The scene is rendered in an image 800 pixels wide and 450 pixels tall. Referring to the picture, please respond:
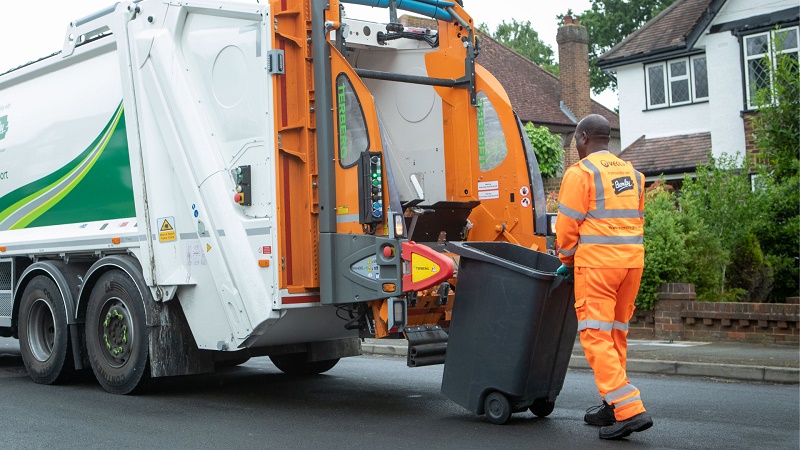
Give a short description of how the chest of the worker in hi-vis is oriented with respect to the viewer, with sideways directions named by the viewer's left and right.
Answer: facing away from the viewer and to the left of the viewer

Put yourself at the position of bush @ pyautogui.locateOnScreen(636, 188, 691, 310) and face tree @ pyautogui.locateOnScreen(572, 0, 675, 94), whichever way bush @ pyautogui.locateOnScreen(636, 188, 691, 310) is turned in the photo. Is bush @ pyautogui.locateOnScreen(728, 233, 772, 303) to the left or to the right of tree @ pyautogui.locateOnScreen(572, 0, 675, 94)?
right

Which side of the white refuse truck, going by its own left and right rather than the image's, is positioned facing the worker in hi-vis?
back

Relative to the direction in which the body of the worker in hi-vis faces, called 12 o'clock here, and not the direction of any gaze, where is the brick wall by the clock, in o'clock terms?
The brick wall is roughly at 2 o'clock from the worker in hi-vis.

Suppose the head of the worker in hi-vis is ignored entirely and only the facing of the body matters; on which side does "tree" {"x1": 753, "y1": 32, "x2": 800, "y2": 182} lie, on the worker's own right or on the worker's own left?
on the worker's own right

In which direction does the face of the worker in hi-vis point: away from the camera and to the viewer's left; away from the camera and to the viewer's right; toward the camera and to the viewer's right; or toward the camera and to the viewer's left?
away from the camera and to the viewer's left

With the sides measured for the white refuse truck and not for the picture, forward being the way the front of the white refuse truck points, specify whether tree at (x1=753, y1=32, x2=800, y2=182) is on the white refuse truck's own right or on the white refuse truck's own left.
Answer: on the white refuse truck's own right

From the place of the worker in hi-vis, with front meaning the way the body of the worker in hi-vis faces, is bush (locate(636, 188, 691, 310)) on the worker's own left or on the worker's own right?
on the worker's own right

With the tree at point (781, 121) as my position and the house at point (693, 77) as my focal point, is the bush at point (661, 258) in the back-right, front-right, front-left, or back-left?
back-left

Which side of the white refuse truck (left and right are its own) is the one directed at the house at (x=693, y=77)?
right

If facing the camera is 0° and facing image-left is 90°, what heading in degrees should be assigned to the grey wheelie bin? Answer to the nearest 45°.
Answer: approximately 135°

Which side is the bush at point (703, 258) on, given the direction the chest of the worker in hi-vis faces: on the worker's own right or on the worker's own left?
on the worker's own right
